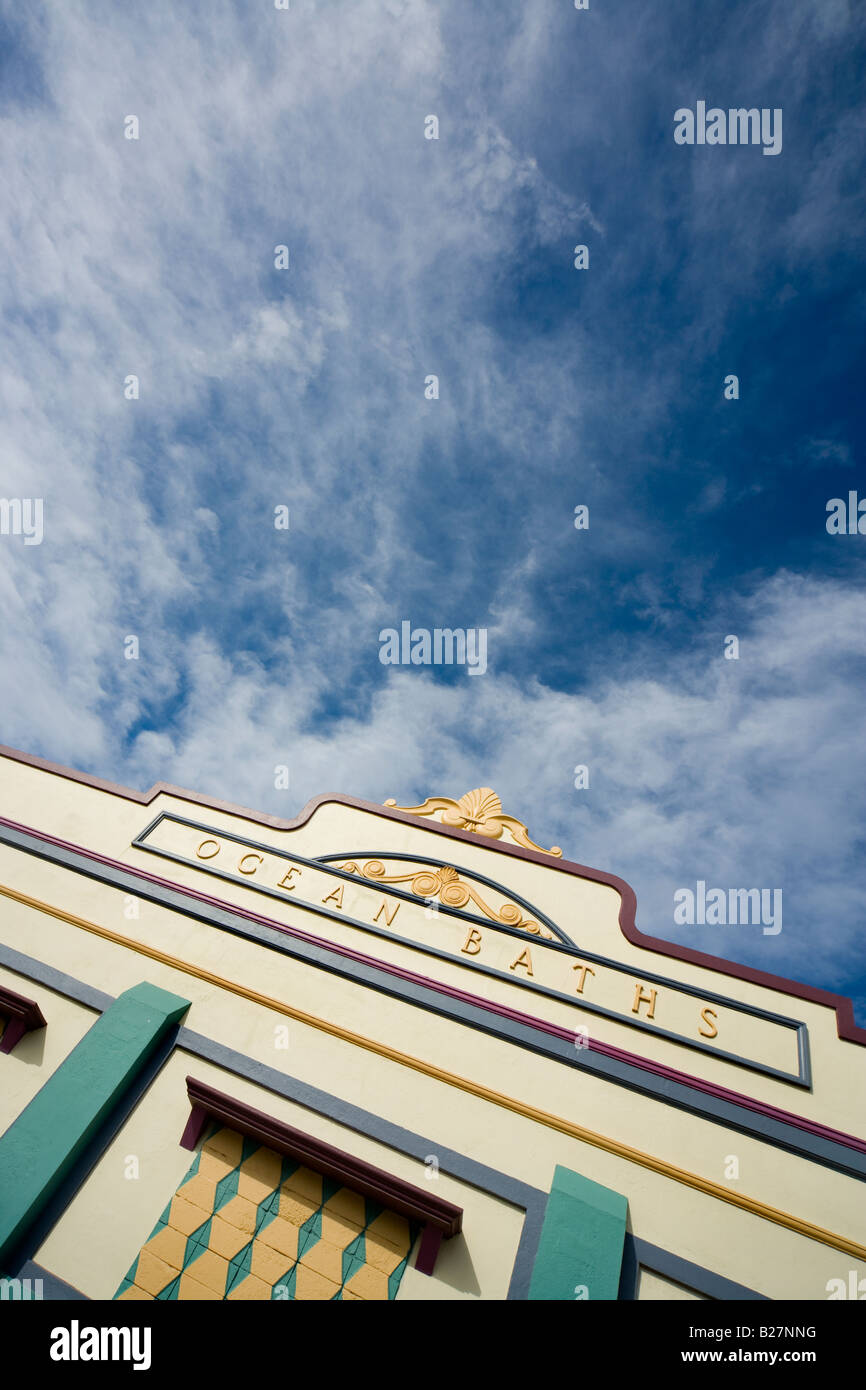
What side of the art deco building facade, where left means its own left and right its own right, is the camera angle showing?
front
